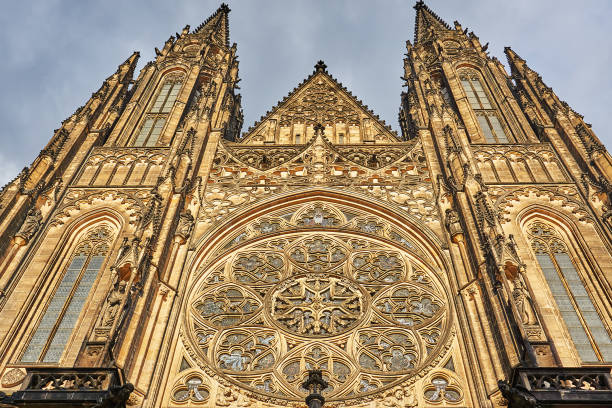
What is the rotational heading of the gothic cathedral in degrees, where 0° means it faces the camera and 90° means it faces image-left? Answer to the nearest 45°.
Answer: approximately 0°
